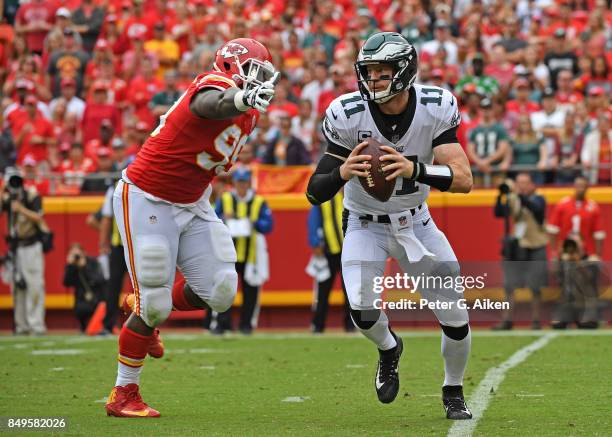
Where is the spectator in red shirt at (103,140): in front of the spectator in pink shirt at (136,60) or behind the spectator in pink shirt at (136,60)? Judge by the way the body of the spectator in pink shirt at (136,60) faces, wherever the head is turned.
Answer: in front

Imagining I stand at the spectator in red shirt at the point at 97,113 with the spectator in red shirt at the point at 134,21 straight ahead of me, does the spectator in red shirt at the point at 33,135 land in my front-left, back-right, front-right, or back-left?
back-left

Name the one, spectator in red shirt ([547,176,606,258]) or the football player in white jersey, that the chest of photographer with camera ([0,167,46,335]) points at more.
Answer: the football player in white jersey

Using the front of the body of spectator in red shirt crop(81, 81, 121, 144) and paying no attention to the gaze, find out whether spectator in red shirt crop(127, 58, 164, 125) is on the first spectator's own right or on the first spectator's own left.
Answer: on the first spectator's own left

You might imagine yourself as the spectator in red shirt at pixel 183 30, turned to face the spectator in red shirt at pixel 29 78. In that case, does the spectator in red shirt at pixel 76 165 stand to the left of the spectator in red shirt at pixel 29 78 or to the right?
left

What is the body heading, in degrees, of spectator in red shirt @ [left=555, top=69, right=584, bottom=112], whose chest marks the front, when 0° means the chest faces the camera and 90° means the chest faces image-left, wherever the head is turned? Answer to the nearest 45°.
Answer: approximately 0°
